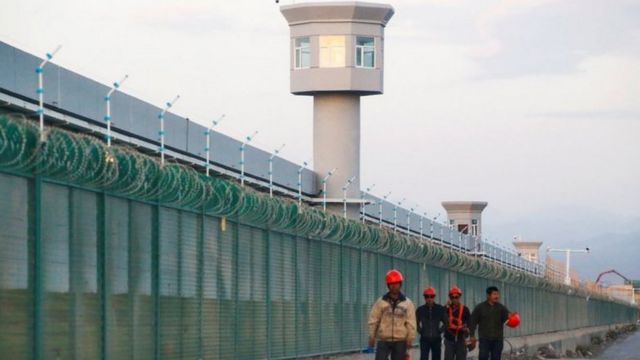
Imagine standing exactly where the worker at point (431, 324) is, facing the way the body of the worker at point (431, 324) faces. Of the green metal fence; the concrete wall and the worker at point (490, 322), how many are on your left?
1

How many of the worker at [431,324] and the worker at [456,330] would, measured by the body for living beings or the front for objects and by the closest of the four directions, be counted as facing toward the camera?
2

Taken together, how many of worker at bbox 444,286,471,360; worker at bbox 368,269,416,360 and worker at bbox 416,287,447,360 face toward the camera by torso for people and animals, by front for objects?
3

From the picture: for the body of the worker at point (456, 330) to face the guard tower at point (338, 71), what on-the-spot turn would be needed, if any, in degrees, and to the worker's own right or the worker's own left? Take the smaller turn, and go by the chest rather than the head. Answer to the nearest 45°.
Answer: approximately 180°

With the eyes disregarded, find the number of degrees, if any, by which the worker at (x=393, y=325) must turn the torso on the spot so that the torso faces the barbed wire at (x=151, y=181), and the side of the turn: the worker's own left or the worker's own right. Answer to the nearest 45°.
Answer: approximately 90° to the worker's own right

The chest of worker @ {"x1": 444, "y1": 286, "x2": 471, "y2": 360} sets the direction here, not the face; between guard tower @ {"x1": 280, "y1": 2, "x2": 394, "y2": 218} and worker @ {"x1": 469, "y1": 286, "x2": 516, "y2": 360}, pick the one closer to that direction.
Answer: the worker
